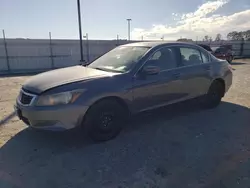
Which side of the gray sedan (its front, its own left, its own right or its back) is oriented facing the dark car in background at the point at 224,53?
back

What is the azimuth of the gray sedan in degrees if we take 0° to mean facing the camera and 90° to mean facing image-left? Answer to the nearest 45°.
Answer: approximately 45°
